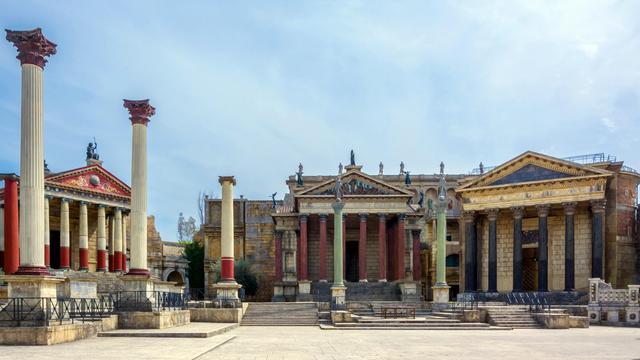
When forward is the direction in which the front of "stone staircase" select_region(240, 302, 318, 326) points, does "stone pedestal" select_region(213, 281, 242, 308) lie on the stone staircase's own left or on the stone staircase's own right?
on the stone staircase's own right

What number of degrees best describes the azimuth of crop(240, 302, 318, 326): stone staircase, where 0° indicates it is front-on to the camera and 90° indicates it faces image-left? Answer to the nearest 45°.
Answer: approximately 0°
